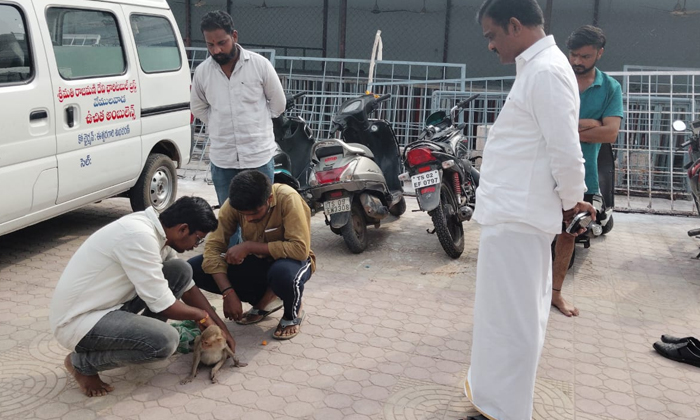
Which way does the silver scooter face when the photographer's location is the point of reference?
facing away from the viewer and to the right of the viewer

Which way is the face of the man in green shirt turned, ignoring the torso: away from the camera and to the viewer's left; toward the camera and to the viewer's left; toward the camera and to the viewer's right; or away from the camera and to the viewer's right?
toward the camera and to the viewer's left

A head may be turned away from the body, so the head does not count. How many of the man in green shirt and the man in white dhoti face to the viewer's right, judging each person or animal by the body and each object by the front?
0

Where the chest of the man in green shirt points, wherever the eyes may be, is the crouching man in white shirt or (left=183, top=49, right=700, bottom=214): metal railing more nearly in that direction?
the crouching man in white shirt

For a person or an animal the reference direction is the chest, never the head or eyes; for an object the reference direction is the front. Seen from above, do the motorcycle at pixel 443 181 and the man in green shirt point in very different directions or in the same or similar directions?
very different directions

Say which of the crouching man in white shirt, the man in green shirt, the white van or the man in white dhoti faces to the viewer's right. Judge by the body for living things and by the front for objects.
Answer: the crouching man in white shirt

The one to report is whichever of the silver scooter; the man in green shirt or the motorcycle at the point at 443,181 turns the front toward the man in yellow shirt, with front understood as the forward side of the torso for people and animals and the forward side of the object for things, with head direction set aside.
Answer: the man in green shirt

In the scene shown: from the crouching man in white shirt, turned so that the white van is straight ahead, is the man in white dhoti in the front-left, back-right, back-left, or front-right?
back-right

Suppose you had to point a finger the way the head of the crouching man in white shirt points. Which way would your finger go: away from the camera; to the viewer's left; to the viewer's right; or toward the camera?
to the viewer's right

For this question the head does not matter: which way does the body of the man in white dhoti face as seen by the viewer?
to the viewer's left

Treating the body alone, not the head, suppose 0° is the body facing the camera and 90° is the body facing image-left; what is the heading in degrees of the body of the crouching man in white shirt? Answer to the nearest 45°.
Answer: approximately 270°
